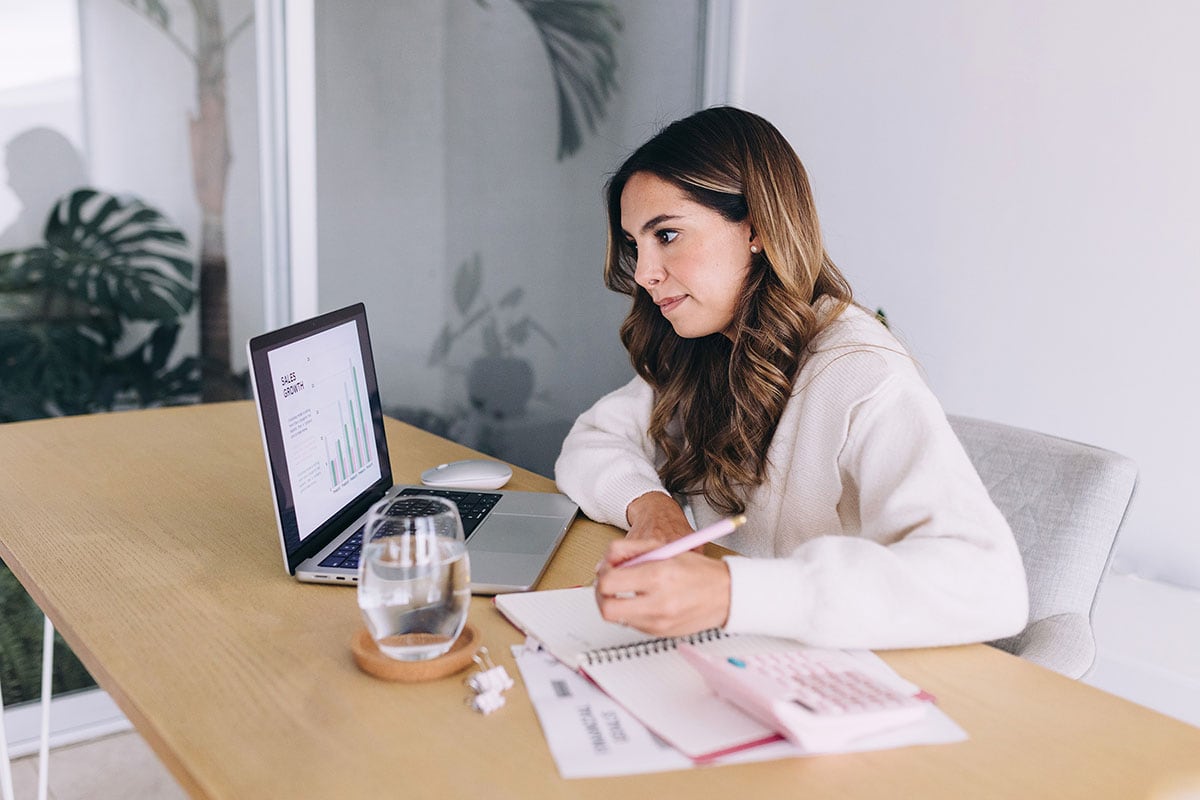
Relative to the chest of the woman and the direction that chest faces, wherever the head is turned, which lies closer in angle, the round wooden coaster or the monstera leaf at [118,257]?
the round wooden coaster

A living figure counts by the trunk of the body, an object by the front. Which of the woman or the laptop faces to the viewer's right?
the laptop

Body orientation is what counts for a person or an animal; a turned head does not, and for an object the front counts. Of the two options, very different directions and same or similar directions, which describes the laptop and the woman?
very different directions

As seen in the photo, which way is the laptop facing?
to the viewer's right

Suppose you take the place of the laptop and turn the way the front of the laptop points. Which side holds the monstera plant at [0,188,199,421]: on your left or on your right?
on your left

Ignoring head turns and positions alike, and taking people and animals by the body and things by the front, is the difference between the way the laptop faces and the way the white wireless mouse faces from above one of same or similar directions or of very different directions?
very different directions

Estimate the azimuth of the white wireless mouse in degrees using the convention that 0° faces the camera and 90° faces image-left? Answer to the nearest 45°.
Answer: approximately 90°

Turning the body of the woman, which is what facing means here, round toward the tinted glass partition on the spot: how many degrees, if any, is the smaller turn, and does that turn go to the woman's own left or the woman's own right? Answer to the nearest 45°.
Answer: approximately 90° to the woman's own right
